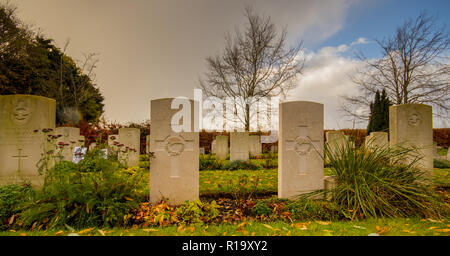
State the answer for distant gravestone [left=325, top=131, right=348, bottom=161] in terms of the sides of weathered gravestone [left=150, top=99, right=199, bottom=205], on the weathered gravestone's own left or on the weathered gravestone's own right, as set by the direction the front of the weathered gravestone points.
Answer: on the weathered gravestone's own left

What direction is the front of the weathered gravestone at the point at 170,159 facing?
toward the camera

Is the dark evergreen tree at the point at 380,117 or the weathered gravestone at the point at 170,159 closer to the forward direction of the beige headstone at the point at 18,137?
the weathered gravestone

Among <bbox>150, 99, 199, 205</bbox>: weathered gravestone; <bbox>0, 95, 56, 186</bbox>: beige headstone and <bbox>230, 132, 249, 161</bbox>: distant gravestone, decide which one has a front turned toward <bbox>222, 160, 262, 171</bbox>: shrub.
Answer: the distant gravestone

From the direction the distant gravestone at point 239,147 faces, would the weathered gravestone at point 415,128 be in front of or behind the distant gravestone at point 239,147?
in front

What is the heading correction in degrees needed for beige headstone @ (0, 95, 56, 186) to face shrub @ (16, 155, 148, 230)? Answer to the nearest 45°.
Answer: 0° — it already faces it

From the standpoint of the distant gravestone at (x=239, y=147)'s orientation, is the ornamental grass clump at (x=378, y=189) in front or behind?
in front

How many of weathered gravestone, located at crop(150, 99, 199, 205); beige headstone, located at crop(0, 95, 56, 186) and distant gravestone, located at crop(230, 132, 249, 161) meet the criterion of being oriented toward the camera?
3

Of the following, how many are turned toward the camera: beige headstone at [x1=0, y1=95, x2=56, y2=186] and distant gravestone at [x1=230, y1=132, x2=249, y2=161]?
2

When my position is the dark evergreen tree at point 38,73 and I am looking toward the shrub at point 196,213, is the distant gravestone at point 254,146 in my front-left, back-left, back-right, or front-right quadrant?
front-left

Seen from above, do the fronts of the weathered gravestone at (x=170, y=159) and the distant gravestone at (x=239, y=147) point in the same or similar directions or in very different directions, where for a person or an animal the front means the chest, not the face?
same or similar directions

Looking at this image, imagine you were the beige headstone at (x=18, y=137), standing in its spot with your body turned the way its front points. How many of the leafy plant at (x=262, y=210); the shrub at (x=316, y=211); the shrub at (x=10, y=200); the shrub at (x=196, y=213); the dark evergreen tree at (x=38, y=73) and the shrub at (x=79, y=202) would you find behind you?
1

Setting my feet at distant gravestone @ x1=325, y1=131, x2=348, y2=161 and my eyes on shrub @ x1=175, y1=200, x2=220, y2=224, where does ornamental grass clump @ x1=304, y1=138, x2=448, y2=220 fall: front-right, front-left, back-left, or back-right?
front-left

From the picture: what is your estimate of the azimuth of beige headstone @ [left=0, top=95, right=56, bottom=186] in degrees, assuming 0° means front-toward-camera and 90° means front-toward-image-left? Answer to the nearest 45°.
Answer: approximately 0°
